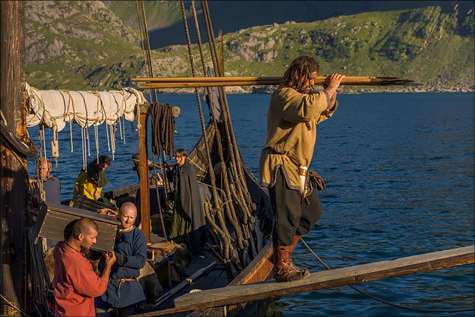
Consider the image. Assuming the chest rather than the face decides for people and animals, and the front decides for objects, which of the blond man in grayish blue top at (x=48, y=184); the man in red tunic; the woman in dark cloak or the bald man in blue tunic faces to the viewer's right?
the man in red tunic

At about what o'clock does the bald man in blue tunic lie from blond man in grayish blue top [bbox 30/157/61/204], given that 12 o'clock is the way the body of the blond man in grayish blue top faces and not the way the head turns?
The bald man in blue tunic is roughly at 10 o'clock from the blond man in grayish blue top.

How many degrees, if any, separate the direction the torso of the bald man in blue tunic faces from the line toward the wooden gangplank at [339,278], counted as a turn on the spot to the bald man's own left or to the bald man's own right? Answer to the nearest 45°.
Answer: approximately 90° to the bald man's own left

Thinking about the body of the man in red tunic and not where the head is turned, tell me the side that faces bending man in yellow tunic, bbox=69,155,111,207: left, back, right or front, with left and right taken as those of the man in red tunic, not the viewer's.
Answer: left

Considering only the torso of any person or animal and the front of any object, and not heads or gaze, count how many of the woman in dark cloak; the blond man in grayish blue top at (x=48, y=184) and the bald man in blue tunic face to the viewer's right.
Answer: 0

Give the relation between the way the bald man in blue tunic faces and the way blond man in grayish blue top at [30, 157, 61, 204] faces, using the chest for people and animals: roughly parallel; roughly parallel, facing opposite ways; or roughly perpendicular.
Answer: roughly parallel

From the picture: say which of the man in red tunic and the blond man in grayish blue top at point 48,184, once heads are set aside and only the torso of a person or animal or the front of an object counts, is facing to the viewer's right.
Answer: the man in red tunic

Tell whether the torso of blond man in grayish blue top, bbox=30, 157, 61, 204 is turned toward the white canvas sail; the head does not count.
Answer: no

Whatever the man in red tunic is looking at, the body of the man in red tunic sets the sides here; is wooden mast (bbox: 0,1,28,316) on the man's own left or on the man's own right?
on the man's own left

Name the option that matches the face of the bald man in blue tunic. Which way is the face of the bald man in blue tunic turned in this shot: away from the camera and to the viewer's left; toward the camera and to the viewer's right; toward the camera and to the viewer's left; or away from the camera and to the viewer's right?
toward the camera and to the viewer's left

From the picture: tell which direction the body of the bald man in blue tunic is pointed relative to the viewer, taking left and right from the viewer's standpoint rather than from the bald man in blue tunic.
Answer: facing the viewer and to the left of the viewer

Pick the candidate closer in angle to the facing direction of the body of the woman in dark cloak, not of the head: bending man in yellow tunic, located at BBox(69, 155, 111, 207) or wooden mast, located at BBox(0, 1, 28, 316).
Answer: the wooden mast

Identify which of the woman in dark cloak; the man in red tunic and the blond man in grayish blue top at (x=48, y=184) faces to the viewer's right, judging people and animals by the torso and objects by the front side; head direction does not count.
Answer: the man in red tunic

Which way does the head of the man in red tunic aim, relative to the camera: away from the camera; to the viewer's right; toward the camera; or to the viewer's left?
to the viewer's right

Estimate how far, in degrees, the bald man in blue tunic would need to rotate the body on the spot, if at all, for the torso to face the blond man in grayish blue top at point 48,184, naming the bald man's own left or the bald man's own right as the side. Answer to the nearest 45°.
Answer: approximately 135° to the bald man's own right

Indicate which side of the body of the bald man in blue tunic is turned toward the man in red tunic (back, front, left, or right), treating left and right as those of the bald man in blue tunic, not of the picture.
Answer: front

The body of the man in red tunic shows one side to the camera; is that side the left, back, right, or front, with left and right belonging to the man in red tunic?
right
